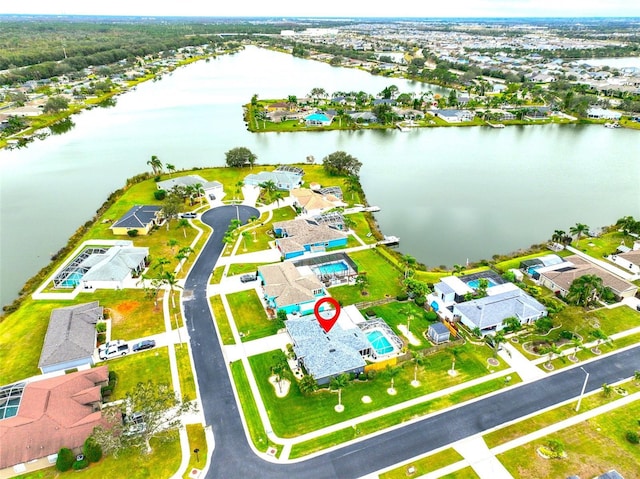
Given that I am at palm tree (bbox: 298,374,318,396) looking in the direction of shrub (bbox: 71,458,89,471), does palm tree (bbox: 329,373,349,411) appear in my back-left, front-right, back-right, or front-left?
back-left

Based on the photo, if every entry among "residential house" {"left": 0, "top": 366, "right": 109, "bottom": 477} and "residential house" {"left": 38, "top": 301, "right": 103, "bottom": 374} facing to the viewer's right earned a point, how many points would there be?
2

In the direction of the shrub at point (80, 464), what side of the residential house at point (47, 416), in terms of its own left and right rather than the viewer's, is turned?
right

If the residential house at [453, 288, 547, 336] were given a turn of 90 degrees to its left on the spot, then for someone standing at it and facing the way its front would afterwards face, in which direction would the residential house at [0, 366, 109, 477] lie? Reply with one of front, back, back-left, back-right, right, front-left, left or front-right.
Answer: back

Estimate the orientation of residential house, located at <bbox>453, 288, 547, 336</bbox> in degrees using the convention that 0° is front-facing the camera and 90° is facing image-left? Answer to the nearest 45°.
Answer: approximately 315°

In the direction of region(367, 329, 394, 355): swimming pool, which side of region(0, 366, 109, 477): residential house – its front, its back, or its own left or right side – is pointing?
front

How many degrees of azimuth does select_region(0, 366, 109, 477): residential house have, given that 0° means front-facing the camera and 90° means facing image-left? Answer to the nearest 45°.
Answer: approximately 270°

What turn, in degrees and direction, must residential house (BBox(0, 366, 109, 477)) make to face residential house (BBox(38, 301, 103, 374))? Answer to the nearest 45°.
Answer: approximately 45° to its left

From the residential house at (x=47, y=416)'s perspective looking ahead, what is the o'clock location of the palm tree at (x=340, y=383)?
The palm tree is roughly at 1 o'clock from the residential house.

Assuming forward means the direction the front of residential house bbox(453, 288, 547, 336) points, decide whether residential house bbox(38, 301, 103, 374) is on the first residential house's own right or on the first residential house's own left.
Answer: on the first residential house's own right

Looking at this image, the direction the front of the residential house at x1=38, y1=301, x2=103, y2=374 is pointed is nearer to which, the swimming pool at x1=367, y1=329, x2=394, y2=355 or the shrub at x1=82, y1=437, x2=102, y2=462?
the swimming pool

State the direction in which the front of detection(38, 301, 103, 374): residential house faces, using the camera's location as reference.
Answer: facing to the right of the viewer

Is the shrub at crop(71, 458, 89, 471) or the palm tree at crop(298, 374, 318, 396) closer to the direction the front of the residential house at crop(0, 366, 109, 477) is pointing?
the palm tree

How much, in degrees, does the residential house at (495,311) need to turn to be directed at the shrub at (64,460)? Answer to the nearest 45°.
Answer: approximately 90° to its right
